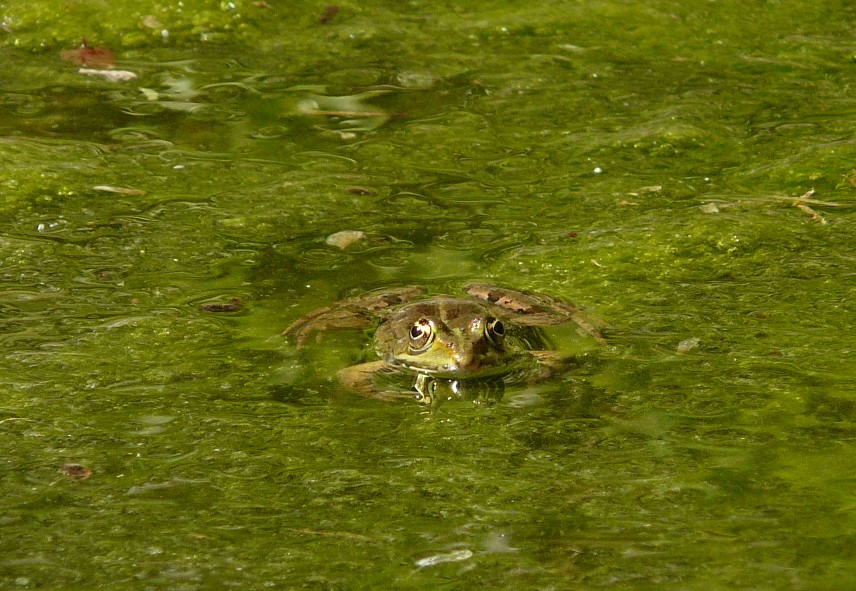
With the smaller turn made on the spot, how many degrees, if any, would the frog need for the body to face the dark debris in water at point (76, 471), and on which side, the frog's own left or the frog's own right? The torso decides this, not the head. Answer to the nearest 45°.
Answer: approximately 45° to the frog's own right

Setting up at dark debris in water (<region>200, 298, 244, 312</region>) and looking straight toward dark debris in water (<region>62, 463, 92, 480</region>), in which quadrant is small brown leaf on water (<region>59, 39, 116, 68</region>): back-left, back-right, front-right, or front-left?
back-right

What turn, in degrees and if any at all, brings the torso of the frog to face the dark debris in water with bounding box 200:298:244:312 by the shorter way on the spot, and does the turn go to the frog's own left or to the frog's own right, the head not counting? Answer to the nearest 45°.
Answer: approximately 135° to the frog's own right

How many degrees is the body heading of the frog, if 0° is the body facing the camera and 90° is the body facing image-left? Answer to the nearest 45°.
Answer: approximately 0°

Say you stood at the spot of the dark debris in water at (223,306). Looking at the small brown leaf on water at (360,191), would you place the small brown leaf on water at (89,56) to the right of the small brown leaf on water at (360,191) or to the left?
left

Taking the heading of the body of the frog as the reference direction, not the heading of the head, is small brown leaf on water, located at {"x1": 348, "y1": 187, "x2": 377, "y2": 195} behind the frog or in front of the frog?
behind

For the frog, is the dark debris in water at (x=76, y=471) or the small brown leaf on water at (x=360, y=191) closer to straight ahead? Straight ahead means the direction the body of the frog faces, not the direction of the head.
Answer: the dark debris in water
